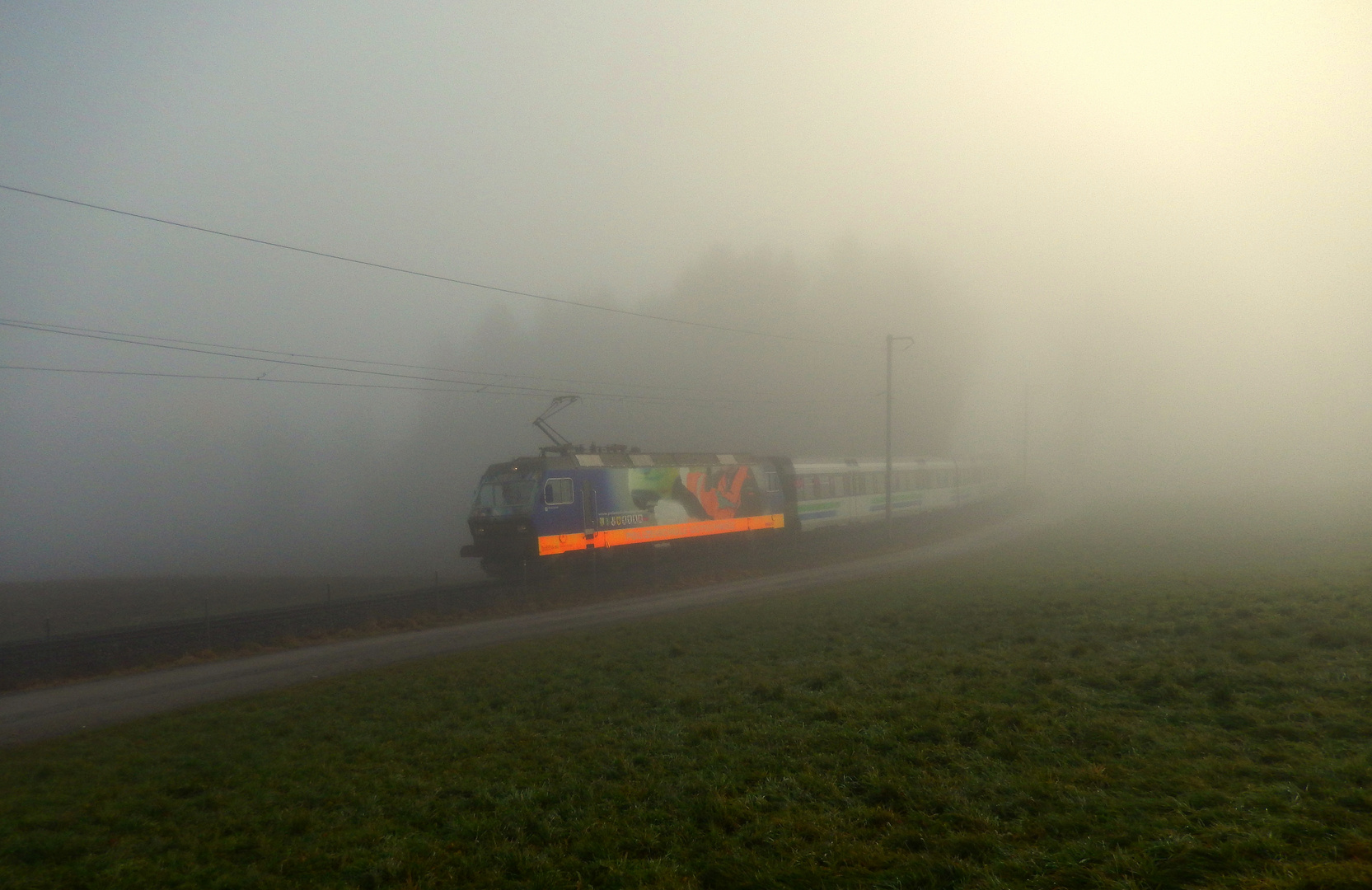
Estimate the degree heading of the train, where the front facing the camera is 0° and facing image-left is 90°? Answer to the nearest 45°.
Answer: approximately 45°
